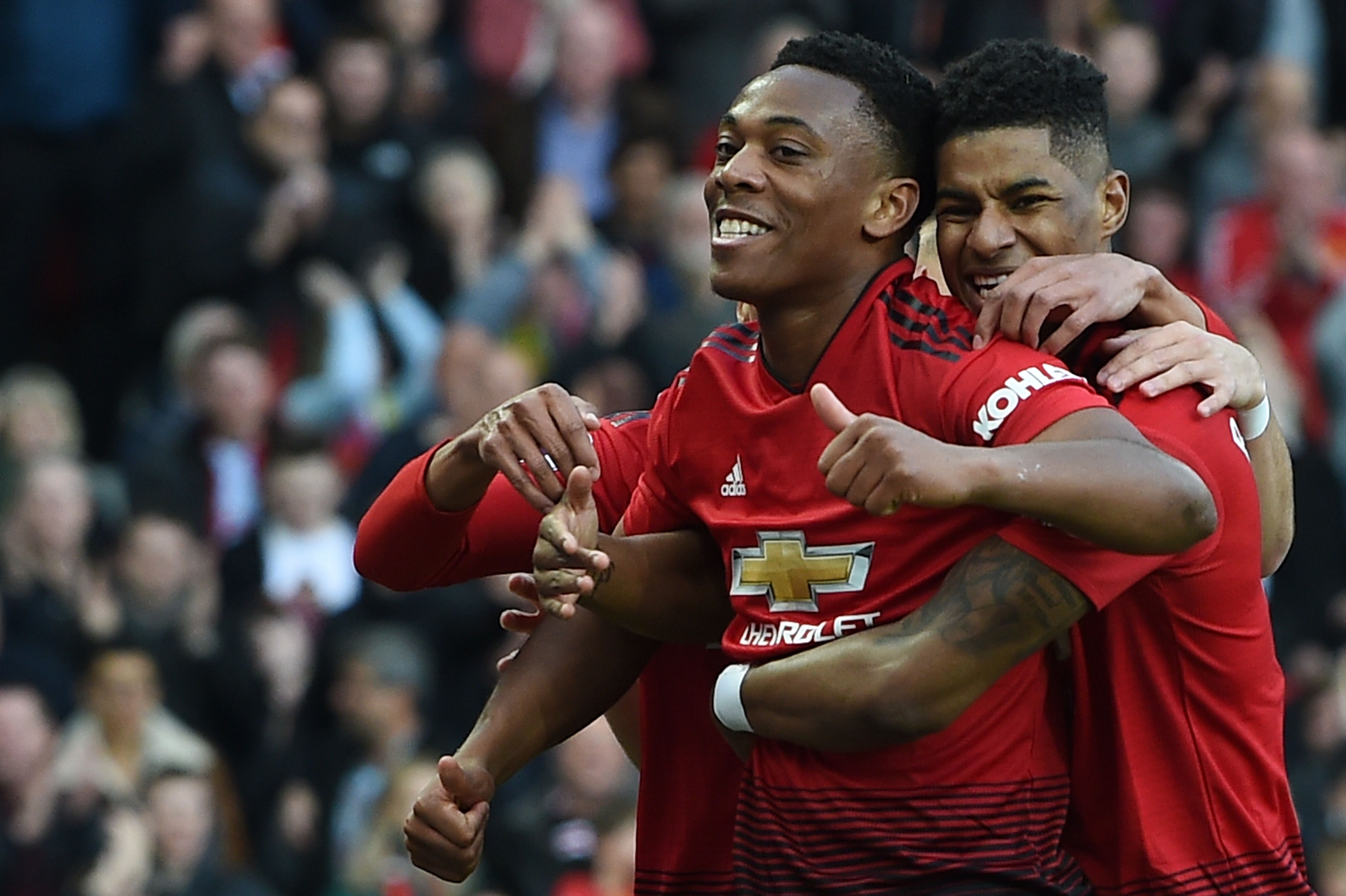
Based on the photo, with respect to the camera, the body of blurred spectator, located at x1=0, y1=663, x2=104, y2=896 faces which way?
toward the camera

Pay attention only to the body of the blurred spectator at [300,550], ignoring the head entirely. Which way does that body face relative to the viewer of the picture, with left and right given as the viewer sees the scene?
facing the viewer

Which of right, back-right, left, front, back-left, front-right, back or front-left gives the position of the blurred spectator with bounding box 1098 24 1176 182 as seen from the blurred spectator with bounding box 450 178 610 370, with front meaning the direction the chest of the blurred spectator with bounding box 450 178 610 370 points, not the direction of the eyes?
left

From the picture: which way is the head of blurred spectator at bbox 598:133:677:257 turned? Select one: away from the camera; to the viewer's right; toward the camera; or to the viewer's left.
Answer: toward the camera

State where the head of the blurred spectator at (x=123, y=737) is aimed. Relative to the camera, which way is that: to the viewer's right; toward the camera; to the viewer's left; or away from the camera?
toward the camera

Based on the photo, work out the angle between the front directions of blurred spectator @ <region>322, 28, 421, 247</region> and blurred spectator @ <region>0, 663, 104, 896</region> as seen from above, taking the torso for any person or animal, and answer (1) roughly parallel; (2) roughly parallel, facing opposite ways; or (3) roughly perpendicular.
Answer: roughly parallel

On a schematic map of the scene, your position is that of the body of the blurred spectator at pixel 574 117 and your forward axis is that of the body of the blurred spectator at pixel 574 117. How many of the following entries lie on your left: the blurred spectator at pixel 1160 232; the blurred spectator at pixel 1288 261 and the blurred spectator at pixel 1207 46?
3

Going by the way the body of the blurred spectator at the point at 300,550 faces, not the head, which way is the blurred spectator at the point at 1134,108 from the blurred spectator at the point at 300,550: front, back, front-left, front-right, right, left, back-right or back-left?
left

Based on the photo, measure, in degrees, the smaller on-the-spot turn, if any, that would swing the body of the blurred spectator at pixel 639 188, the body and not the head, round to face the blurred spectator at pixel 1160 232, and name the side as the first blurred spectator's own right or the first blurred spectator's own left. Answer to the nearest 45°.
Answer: approximately 90° to the first blurred spectator's own left

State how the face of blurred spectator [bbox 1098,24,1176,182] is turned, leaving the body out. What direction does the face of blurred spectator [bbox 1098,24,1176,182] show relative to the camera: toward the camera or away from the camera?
toward the camera

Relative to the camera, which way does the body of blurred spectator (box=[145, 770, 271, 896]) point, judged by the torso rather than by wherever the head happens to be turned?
toward the camera

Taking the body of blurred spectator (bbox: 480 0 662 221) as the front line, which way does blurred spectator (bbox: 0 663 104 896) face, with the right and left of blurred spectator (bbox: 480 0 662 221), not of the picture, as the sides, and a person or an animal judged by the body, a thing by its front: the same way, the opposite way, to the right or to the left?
the same way

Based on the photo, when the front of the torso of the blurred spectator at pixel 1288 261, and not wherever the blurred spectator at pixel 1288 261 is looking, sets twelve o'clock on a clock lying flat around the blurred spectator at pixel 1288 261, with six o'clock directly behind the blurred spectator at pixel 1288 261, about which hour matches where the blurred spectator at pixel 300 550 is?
the blurred spectator at pixel 300 550 is roughly at 2 o'clock from the blurred spectator at pixel 1288 261.

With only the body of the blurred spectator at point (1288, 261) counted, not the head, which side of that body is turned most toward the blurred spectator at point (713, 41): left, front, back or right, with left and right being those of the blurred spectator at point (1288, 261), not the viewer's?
right

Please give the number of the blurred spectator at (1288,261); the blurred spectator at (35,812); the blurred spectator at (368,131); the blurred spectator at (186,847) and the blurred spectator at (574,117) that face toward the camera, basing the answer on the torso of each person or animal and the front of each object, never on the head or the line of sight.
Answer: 5

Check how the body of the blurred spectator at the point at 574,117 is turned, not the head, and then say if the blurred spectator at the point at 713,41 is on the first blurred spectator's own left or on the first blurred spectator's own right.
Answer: on the first blurred spectator's own left

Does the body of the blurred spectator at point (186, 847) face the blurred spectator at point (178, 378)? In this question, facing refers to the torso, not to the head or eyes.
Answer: no

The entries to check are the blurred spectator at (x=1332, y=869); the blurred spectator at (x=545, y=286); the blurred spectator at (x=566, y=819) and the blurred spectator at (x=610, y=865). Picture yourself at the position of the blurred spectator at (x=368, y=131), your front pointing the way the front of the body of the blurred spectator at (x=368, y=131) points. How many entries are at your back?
0

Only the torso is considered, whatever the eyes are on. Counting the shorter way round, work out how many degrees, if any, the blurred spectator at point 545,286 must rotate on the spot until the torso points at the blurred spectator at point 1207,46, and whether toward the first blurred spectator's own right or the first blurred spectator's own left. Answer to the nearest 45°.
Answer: approximately 90° to the first blurred spectator's own left

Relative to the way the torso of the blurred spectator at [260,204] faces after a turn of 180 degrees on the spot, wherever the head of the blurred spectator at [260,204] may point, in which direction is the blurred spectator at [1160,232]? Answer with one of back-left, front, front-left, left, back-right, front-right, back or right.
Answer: back-right
